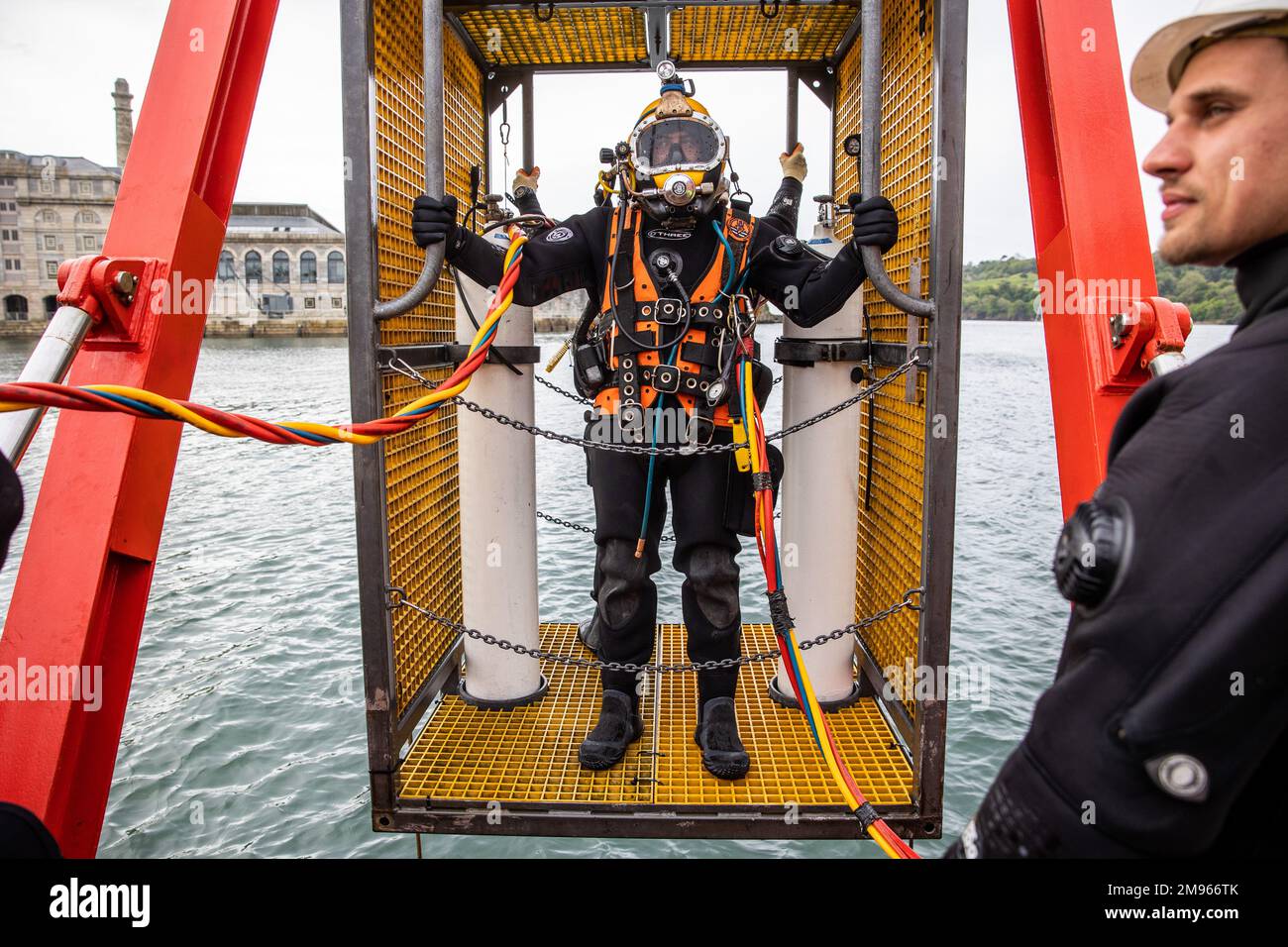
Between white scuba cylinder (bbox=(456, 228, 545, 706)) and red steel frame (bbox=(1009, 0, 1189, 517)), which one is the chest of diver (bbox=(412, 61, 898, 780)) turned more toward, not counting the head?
the red steel frame

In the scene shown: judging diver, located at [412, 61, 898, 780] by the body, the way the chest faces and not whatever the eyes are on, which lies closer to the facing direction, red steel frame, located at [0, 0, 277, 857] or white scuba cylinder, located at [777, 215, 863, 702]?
the red steel frame

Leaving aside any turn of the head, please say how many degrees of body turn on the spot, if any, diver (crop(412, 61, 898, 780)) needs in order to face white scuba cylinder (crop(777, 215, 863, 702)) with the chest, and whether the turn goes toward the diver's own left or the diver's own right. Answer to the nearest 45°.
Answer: approximately 135° to the diver's own left

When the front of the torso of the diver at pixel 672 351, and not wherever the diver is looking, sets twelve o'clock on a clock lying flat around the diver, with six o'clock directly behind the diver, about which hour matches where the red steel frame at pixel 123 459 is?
The red steel frame is roughly at 2 o'clock from the diver.

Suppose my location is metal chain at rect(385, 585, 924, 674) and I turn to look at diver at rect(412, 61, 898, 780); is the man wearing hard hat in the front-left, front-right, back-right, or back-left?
back-right

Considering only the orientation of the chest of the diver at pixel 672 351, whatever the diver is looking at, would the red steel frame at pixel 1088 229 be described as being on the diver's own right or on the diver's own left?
on the diver's own left

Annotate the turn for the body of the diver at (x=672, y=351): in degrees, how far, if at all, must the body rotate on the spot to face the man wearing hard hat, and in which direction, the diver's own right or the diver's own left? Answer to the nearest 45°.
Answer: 0° — they already face them

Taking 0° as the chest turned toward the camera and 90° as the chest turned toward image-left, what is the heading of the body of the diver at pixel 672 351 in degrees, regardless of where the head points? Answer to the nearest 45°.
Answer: approximately 0°

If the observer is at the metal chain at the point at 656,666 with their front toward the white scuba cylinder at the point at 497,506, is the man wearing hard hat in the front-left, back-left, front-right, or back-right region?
back-left
